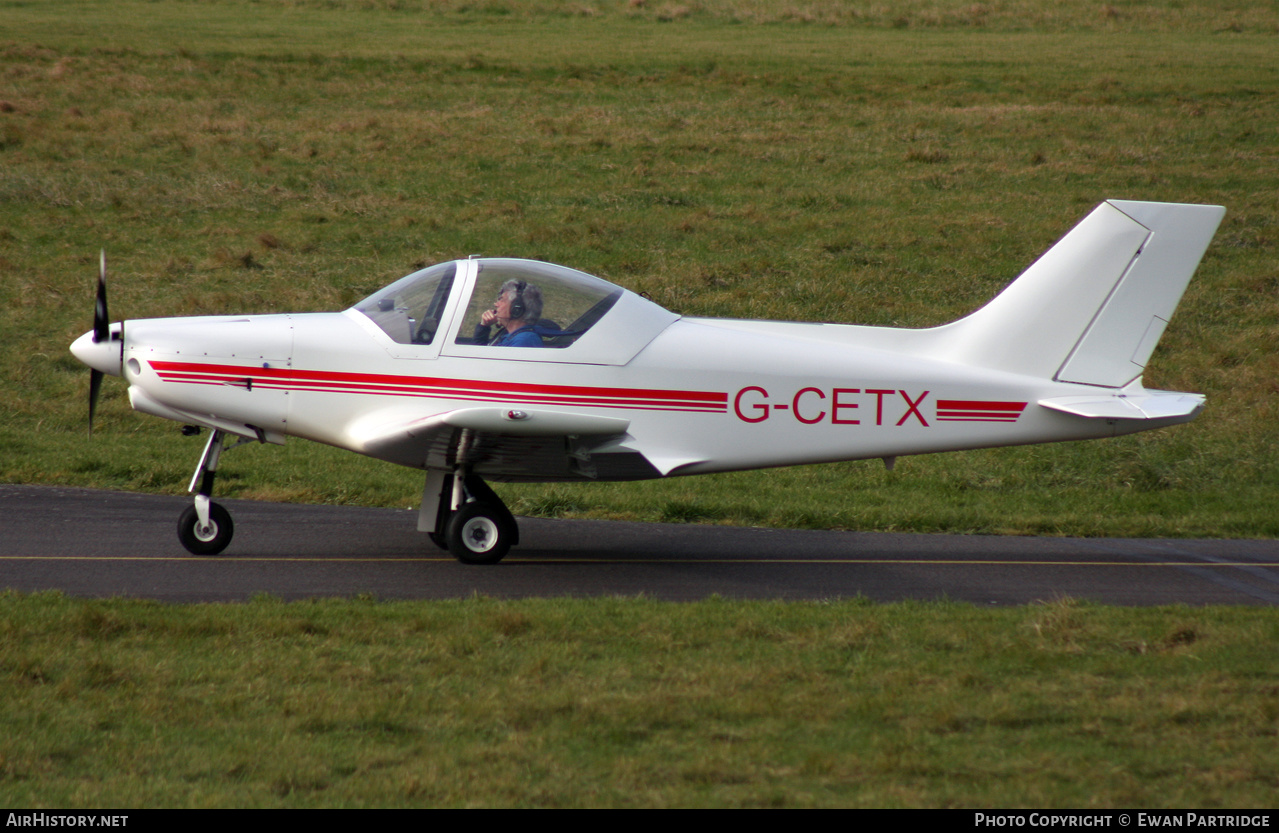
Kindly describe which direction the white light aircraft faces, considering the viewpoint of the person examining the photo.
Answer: facing to the left of the viewer

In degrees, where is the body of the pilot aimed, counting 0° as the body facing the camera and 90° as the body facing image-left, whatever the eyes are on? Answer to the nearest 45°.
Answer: approximately 90°
